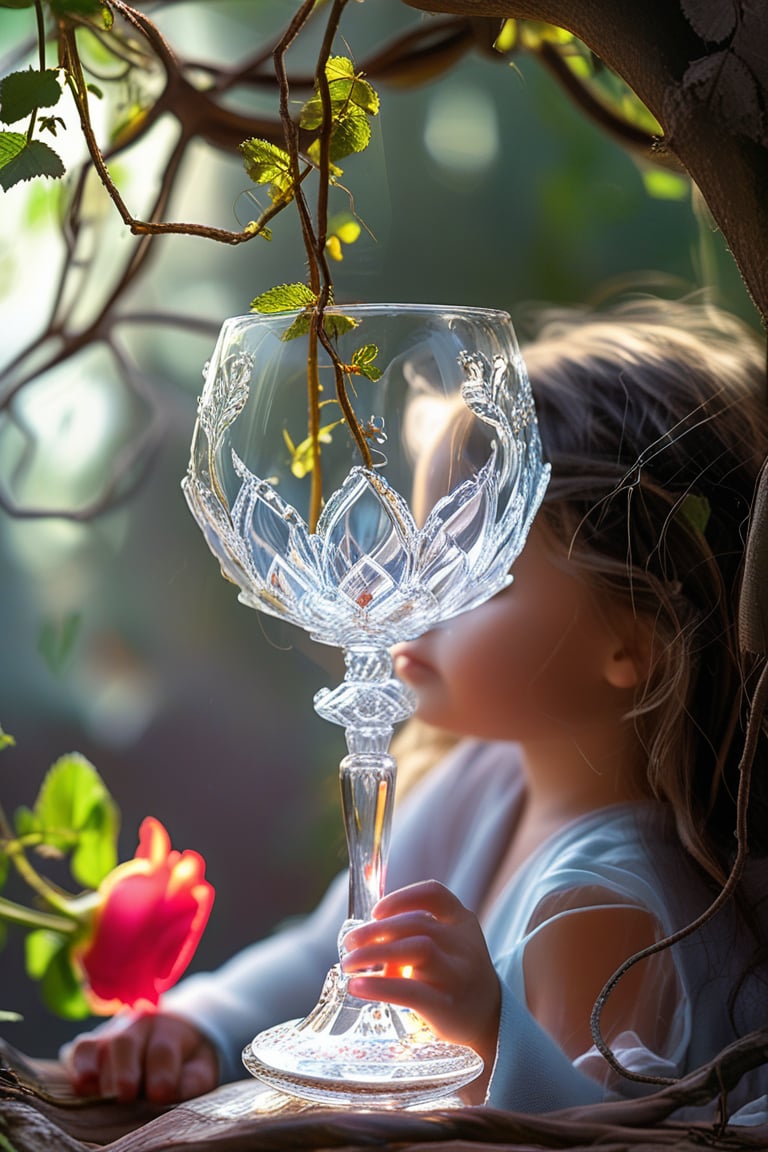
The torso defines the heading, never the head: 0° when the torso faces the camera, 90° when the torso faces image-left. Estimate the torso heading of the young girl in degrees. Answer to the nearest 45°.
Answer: approximately 90°

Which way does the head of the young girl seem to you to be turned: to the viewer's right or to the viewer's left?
to the viewer's left
